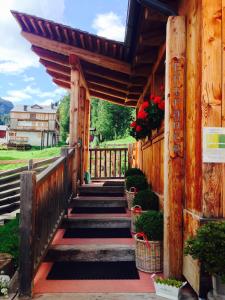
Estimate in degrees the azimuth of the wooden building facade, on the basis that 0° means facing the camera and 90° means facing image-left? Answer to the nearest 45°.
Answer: approximately 45°

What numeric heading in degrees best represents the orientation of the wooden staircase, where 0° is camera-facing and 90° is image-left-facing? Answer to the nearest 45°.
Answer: approximately 0°

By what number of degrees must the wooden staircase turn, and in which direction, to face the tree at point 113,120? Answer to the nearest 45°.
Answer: approximately 180°

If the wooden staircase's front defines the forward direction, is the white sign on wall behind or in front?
in front

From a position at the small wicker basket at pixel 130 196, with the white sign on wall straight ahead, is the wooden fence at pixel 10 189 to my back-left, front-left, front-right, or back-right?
back-right

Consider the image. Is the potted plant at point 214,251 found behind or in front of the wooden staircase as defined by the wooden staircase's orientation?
in front

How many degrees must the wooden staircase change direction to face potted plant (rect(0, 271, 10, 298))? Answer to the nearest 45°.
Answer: approximately 45° to its right

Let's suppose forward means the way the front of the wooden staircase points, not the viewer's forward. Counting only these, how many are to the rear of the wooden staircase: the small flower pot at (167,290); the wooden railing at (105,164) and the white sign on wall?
1
